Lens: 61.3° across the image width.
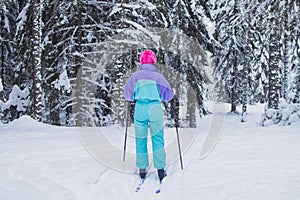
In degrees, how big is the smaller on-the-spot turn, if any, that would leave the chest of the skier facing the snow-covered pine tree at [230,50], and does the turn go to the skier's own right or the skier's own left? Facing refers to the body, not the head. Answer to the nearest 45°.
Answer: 0° — they already face it

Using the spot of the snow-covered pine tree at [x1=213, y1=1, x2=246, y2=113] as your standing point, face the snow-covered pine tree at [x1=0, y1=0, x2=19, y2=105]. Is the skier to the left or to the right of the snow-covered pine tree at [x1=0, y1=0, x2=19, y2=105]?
left

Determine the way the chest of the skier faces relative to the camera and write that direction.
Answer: away from the camera

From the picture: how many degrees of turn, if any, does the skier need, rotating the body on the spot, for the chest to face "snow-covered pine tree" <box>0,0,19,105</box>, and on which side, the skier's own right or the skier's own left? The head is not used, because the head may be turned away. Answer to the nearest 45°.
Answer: approximately 45° to the skier's own left
